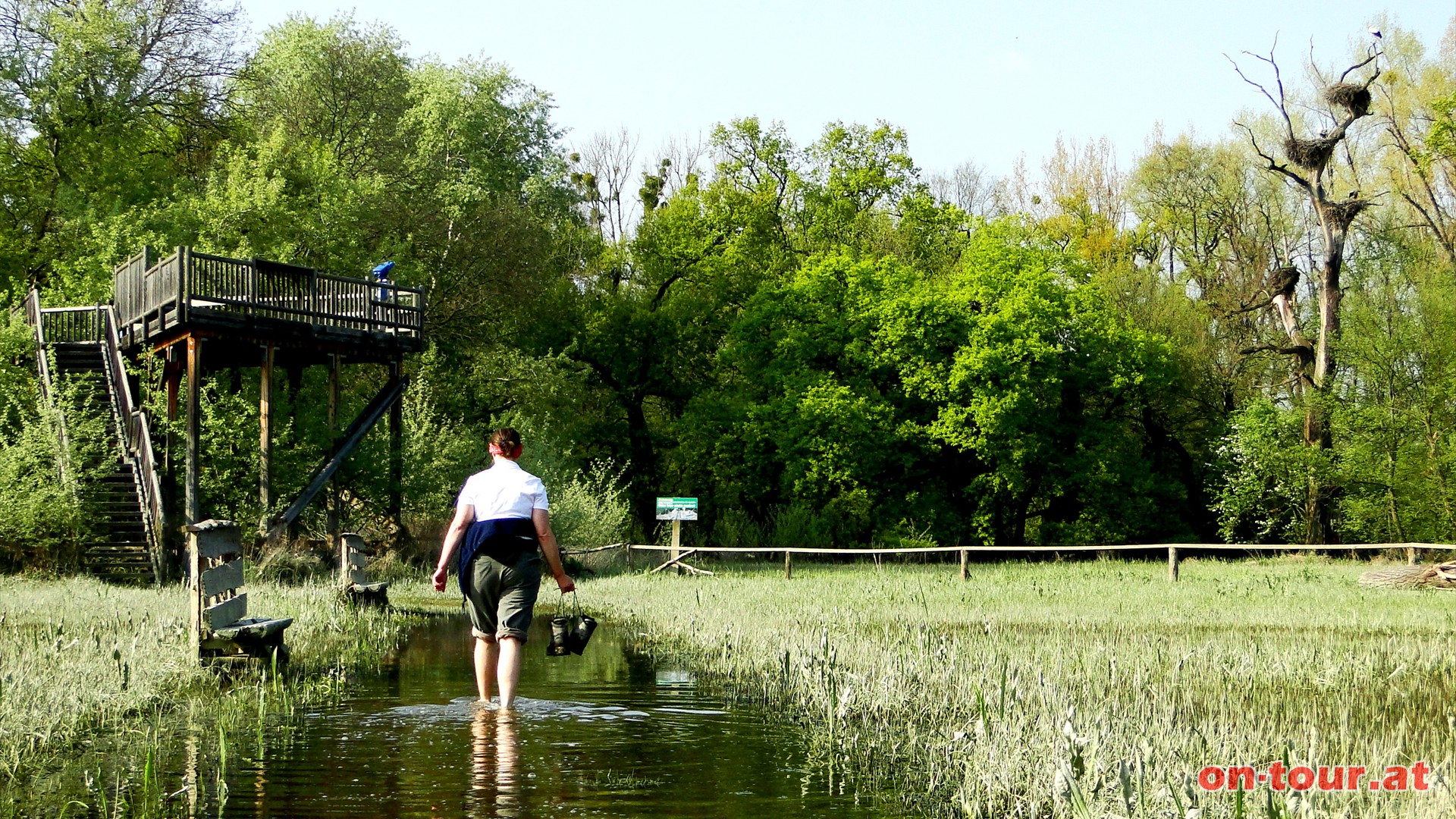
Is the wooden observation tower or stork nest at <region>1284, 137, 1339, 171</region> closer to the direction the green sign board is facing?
the wooden observation tower

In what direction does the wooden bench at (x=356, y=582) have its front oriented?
to the viewer's right

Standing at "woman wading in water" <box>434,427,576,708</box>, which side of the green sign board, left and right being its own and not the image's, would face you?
front

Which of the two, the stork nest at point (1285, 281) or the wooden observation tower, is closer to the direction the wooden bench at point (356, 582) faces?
the stork nest

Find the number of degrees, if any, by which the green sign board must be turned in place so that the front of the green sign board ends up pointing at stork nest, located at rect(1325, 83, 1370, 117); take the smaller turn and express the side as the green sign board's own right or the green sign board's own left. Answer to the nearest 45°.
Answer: approximately 135° to the green sign board's own left

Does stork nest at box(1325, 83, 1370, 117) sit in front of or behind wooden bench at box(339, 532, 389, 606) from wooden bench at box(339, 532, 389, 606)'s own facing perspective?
in front

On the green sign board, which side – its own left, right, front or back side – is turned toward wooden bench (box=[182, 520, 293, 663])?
front

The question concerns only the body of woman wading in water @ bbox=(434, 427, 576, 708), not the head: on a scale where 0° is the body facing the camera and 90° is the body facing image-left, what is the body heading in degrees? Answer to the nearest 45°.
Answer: approximately 180°

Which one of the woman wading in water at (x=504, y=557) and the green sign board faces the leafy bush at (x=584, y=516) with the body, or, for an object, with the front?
the woman wading in water

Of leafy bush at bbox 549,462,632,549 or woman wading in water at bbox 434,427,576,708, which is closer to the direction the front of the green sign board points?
the woman wading in water

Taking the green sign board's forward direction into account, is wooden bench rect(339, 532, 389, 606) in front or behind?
in front

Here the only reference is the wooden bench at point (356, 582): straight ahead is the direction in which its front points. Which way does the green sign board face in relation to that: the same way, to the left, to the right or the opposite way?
to the right

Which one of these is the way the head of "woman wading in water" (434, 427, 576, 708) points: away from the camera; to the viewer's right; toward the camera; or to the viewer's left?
away from the camera

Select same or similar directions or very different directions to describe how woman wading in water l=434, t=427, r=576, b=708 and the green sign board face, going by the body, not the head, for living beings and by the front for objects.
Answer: very different directions
